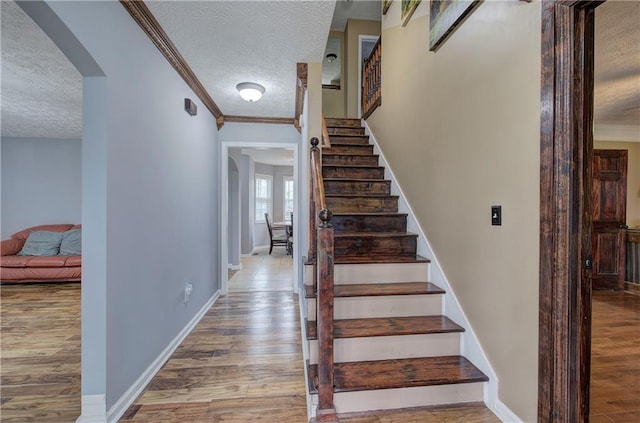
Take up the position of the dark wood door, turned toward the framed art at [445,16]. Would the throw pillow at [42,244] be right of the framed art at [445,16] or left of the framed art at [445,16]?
right

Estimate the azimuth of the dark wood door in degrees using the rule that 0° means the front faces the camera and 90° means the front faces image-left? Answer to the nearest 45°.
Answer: approximately 0°

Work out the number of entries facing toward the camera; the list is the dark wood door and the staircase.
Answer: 2

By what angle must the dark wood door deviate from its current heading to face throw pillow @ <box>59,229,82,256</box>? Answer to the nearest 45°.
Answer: approximately 45° to its right

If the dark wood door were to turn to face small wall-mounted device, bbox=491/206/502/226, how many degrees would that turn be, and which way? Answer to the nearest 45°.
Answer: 0° — it already faces it
